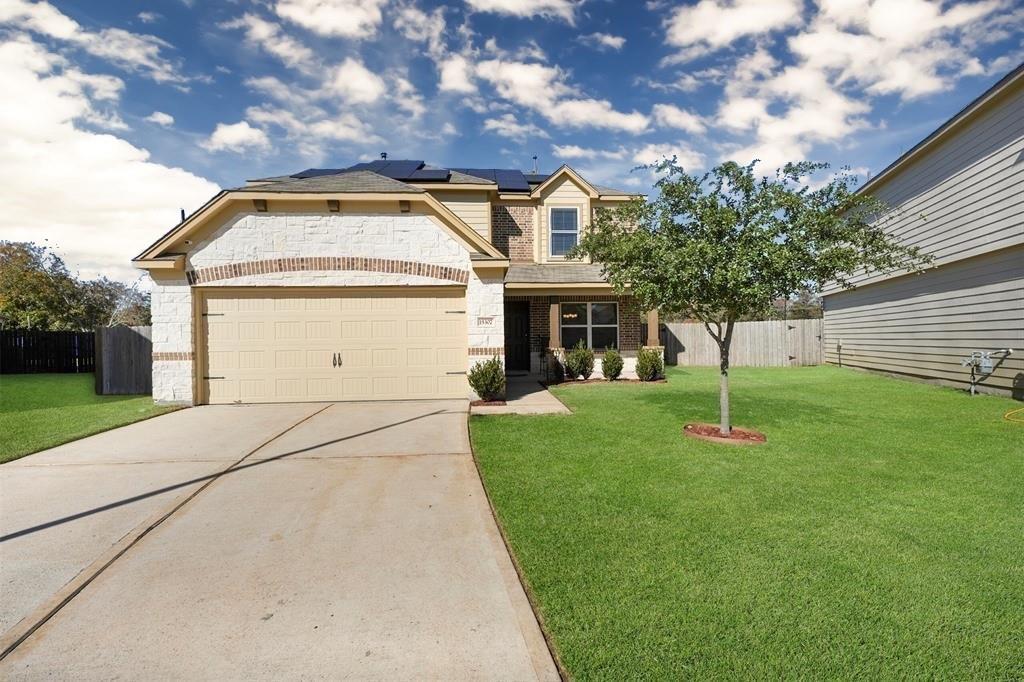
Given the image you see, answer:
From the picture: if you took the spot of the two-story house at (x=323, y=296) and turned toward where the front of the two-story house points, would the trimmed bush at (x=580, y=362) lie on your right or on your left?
on your left

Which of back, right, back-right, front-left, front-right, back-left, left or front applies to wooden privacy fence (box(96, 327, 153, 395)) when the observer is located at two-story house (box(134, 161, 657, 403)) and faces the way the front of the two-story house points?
back-right

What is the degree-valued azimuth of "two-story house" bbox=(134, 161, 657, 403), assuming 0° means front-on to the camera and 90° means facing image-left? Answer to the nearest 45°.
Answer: approximately 0°

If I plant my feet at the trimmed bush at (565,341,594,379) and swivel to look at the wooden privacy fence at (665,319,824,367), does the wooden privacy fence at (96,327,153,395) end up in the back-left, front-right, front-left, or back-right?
back-left

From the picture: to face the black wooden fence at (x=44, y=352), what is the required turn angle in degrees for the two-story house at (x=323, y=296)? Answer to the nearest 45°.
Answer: approximately 135° to its right

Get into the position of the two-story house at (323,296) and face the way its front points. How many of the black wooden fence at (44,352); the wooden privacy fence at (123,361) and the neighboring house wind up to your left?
1

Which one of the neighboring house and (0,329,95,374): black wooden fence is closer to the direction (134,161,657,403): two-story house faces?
the neighboring house

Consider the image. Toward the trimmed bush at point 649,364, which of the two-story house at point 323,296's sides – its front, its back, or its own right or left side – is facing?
left

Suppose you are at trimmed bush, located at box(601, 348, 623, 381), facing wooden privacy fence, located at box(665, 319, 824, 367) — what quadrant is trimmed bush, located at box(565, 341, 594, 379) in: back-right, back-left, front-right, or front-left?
back-left

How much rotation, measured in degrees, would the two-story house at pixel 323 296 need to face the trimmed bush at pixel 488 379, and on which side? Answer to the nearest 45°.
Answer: approximately 90° to its left
